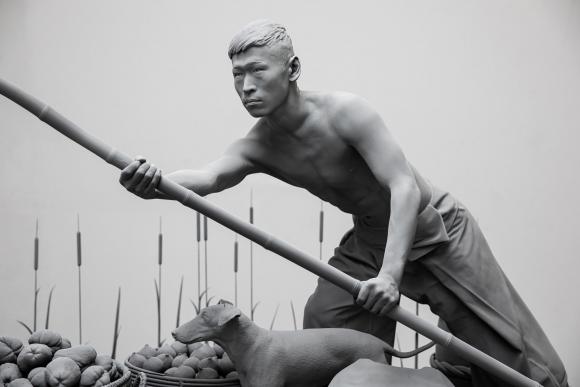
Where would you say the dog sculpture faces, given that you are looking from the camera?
facing to the left of the viewer
